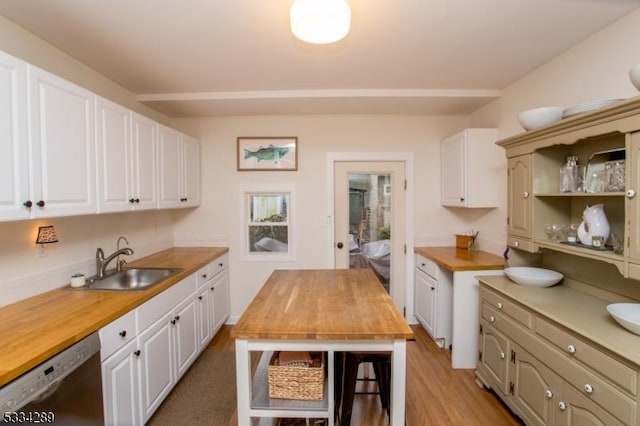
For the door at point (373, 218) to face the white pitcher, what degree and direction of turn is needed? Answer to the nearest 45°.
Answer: approximately 45° to its left

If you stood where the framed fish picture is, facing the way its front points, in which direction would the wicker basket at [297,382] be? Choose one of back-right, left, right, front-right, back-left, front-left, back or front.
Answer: front

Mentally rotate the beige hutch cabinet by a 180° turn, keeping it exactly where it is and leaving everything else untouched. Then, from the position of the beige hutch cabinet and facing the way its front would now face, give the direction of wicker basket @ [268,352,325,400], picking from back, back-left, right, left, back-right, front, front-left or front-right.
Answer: back

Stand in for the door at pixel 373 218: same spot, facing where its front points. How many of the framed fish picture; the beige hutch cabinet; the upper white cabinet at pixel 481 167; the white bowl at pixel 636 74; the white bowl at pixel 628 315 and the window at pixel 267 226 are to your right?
2

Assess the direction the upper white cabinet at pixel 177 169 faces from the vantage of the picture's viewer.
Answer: facing the viewer and to the right of the viewer

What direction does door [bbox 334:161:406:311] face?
toward the camera

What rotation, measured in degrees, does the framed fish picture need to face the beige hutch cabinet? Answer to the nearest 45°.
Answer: approximately 45° to its left

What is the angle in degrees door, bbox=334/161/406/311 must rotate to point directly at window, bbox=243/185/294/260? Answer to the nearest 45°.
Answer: approximately 90° to its right

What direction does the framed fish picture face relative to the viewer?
toward the camera

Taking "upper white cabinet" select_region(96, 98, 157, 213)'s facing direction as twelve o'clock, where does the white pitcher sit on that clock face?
The white pitcher is roughly at 12 o'clock from the upper white cabinet.

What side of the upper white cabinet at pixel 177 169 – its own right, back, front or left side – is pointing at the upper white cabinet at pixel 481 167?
front

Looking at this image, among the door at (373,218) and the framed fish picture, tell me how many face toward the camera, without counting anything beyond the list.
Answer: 2

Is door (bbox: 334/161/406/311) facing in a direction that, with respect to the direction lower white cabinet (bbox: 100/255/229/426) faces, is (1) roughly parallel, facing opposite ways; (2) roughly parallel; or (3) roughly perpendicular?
roughly perpendicular

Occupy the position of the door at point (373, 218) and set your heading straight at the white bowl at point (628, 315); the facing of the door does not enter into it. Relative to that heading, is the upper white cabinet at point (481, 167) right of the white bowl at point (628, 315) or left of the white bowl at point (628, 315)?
left

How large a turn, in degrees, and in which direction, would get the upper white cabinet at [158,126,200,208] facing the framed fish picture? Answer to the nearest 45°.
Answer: approximately 45° to its left

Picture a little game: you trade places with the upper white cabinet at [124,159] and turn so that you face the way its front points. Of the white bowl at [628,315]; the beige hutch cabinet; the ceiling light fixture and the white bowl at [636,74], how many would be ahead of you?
4
